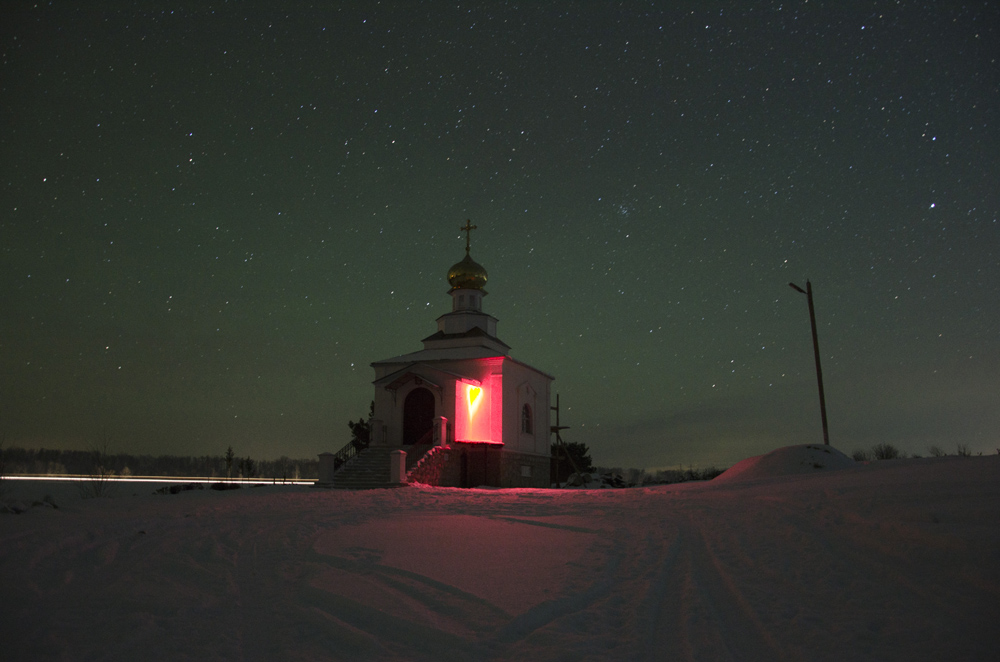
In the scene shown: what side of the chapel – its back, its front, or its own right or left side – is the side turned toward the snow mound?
left

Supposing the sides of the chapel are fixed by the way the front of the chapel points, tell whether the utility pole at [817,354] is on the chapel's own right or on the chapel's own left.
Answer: on the chapel's own left

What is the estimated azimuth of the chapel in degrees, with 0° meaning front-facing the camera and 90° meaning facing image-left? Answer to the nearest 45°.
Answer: approximately 45°
